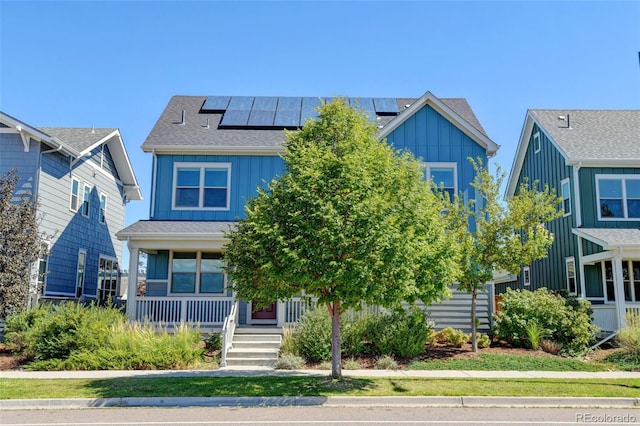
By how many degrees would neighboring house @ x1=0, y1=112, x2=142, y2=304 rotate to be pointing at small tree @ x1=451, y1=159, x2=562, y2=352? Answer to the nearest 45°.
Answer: approximately 90° to its left

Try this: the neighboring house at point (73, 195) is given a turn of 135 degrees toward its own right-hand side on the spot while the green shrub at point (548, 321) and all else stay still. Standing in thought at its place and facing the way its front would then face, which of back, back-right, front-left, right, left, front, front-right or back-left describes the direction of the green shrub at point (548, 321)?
back-right

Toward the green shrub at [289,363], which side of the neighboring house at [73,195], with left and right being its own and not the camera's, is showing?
left

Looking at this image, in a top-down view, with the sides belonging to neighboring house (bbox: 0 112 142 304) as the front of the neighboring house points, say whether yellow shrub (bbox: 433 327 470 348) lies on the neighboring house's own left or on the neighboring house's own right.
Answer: on the neighboring house's own left

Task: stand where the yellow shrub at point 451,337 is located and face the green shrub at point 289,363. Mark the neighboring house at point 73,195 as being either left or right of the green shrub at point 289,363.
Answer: right

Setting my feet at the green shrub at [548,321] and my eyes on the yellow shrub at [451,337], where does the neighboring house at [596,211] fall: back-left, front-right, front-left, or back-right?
back-right

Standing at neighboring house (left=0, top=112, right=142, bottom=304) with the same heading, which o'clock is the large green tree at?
The large green tree is roughly at 10 o'clock from the neighboring house.

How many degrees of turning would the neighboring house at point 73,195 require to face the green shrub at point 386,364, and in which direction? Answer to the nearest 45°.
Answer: approximately 90° to its left

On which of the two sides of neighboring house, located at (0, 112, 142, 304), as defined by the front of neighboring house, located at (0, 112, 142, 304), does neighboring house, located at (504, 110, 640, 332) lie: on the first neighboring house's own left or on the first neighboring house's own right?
on the first neighboring house's own left

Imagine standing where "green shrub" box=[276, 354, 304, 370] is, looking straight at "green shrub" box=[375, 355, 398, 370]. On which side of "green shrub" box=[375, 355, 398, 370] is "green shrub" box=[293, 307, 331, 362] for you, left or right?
left

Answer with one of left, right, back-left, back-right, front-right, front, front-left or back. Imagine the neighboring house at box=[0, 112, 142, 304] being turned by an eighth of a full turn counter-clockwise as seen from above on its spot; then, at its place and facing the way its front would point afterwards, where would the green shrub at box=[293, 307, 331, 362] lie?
front-left

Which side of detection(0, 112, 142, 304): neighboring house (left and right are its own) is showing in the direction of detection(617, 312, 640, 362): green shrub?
left
